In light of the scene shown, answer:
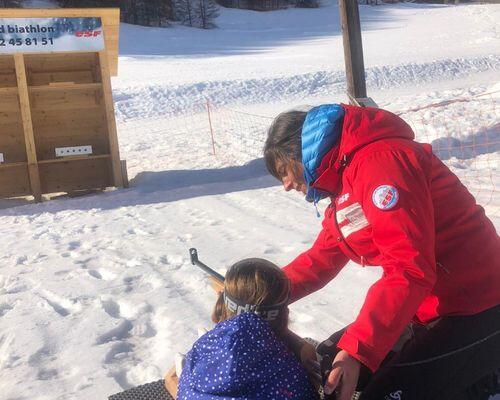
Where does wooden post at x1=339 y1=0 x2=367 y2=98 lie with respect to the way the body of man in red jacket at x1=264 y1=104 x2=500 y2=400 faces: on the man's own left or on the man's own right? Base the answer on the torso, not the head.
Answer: on the man's own right

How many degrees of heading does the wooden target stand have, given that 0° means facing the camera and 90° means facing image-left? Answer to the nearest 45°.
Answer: approximately 0°

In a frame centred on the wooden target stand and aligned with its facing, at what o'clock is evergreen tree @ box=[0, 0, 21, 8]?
The evergreen tree is roughly at 6 o'clock from the wooden target stand.

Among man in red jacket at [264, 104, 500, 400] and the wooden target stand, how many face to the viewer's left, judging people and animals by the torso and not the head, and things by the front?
1

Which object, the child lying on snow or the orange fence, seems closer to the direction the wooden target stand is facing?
the child lying on snow

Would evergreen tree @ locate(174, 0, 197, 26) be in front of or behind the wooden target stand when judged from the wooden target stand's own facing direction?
behind

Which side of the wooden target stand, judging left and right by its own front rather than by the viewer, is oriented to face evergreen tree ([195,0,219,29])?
back

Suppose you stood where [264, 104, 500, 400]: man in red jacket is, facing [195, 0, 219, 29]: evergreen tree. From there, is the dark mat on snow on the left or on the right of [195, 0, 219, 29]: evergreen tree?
left

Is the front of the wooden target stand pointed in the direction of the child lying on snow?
yes

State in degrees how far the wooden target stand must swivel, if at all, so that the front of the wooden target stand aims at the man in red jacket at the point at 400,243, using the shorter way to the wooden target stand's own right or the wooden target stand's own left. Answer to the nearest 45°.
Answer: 0° — it already faces them

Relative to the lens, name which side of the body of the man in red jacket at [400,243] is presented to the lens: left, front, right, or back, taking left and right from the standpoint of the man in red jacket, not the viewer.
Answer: left
